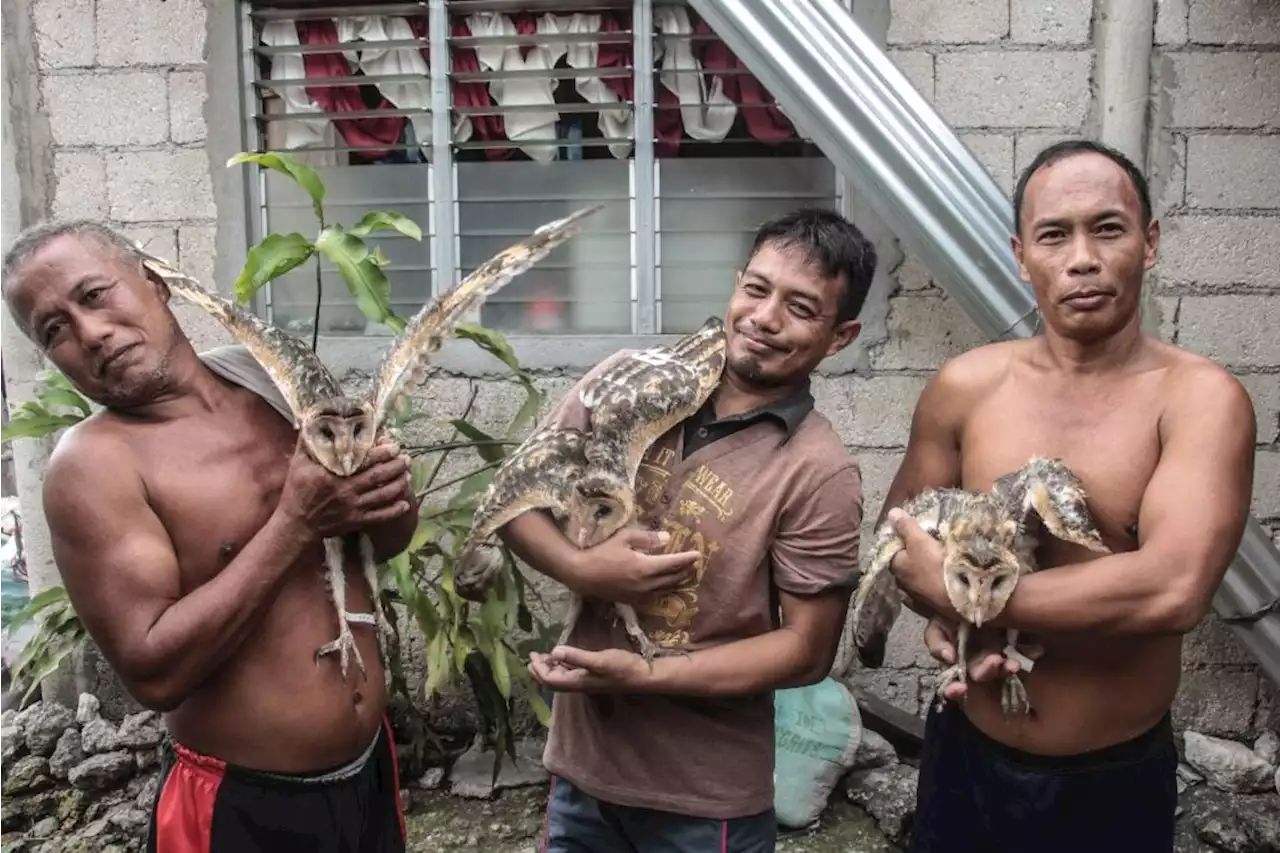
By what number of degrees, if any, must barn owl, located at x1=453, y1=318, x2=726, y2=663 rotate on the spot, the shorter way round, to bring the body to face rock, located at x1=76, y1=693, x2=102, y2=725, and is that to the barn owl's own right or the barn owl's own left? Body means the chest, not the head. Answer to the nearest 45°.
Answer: approximately 135° to the barn owl's own right

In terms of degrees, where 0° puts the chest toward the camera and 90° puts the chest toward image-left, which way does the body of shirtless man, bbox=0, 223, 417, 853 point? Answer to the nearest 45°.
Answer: approximately 315°

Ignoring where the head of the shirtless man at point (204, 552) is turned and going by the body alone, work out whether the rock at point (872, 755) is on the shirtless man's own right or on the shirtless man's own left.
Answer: on the shirtless man's own left

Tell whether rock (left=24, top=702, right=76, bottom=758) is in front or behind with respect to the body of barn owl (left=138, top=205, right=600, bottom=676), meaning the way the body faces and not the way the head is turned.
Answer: behind
